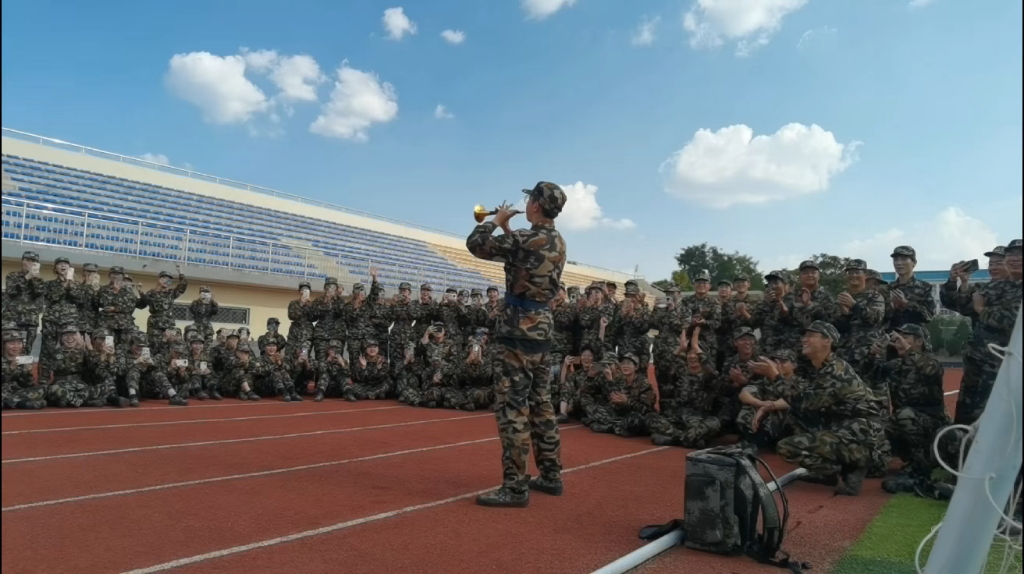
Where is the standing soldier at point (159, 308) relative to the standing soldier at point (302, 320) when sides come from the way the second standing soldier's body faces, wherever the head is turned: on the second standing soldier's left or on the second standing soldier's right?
on the second standing soldier's right

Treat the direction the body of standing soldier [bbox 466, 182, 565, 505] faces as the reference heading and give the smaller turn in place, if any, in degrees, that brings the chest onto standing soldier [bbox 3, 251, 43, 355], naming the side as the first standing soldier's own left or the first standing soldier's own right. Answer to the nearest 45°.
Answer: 0° — they already face them

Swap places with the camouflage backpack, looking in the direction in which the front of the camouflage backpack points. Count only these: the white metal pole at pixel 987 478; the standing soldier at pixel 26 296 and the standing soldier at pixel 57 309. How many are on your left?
1

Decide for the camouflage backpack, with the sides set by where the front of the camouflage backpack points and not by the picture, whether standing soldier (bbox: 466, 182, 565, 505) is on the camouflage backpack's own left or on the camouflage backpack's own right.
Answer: on the camouflage backpack's own right

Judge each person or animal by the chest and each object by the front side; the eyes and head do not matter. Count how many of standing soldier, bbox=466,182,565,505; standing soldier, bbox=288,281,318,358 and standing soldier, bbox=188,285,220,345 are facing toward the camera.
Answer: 2

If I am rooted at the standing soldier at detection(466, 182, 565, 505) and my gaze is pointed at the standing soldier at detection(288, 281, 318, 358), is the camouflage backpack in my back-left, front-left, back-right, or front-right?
back-right

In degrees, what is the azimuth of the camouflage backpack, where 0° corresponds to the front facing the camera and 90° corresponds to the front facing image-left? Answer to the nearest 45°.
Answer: approximately 45°

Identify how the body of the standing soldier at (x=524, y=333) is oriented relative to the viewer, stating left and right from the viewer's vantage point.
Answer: facing away from the viewer and to the left of the viewer

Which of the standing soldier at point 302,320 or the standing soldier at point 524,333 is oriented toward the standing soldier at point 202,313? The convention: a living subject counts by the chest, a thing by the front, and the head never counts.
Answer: the standing soldier at point 524,333

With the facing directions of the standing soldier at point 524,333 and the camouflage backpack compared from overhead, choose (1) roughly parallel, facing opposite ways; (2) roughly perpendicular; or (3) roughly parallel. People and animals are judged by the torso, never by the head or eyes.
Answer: roughly perpendicular
